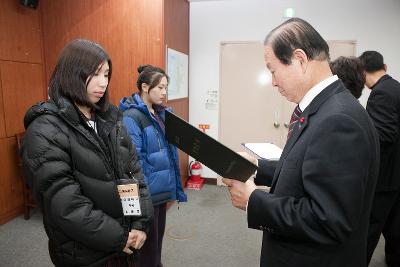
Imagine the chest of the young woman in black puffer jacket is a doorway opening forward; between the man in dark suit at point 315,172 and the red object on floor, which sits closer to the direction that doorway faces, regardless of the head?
the man in dark suit

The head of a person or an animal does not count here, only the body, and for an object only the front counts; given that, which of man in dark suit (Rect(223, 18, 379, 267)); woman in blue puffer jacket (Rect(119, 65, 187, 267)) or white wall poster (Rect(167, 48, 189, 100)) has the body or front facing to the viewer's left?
the man in dark suit

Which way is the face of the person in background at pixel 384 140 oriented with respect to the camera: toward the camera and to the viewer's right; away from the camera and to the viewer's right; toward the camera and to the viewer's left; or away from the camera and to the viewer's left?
away from the camera and to the viewer's left

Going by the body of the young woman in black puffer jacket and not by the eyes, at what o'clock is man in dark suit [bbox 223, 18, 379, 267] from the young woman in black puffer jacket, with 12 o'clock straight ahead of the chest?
The man in dark suit is roughly at 12 o'clock from the young woman in black puffer jacket.

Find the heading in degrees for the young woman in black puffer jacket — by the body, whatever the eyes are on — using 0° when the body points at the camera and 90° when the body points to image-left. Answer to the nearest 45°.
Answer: approximately 315°

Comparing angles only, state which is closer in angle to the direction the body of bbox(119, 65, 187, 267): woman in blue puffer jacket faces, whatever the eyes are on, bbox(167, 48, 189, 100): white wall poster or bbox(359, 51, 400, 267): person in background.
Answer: the person in background

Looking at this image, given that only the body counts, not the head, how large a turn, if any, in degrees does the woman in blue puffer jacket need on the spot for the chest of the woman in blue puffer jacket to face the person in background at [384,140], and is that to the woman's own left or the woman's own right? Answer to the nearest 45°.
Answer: approximately 45° to the woman's own left

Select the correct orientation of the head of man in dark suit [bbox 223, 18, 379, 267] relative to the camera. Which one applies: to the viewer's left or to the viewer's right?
to the viewer's left

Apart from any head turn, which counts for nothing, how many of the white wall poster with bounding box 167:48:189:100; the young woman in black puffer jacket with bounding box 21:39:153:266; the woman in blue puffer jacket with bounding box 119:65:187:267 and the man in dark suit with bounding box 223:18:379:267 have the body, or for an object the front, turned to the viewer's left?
1

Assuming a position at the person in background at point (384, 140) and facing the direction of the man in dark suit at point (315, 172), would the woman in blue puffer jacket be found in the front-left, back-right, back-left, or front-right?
front-right

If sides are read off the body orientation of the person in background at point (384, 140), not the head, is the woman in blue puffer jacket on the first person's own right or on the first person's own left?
on the first person's own left

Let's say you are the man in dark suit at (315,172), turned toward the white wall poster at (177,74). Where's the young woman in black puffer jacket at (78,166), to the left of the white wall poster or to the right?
left

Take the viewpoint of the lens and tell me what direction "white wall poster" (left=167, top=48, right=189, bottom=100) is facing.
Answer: facing to the right of the viewer

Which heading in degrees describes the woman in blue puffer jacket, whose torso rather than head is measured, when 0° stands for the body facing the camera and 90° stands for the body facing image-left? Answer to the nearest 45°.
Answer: approximately 315°

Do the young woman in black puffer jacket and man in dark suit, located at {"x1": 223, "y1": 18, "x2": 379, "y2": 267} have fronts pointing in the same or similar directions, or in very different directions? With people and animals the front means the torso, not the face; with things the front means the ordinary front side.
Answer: very different directions

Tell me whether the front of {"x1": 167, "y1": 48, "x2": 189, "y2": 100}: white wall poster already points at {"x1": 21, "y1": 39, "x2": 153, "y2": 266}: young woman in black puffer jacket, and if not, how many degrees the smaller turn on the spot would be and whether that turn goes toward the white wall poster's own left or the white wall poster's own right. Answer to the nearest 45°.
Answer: approximately 90° to the white wall poster's own right

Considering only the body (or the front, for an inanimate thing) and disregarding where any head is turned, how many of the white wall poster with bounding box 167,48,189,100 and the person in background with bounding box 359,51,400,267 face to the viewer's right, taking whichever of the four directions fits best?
1
